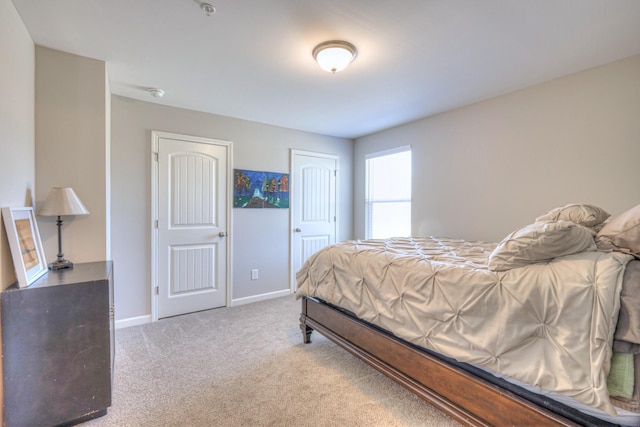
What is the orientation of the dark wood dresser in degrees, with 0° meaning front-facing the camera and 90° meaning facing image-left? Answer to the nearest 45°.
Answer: approximately 270°

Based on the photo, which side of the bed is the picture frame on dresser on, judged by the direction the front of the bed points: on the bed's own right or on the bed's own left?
on the bed's own left

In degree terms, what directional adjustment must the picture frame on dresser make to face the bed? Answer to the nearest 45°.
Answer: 0° — it already faces it

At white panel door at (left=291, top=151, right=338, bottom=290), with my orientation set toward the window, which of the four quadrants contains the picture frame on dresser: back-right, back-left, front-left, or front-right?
back-right

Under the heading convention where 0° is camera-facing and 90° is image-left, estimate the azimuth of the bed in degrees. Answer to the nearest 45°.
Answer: approximately 135°

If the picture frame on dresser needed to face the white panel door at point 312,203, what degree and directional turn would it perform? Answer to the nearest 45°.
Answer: approximately 45° to its left

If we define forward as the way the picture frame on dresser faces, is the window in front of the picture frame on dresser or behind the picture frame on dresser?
in front

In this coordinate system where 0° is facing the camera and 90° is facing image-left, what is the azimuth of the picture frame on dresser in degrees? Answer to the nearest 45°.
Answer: approximately 315°

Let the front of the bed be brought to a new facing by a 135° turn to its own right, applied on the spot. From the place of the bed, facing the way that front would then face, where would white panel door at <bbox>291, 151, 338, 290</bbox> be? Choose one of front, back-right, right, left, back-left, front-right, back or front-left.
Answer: back-left

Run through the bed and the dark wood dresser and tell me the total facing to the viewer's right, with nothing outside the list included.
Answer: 1

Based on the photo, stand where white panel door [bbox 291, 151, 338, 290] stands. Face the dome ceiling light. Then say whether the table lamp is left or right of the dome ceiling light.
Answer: right
